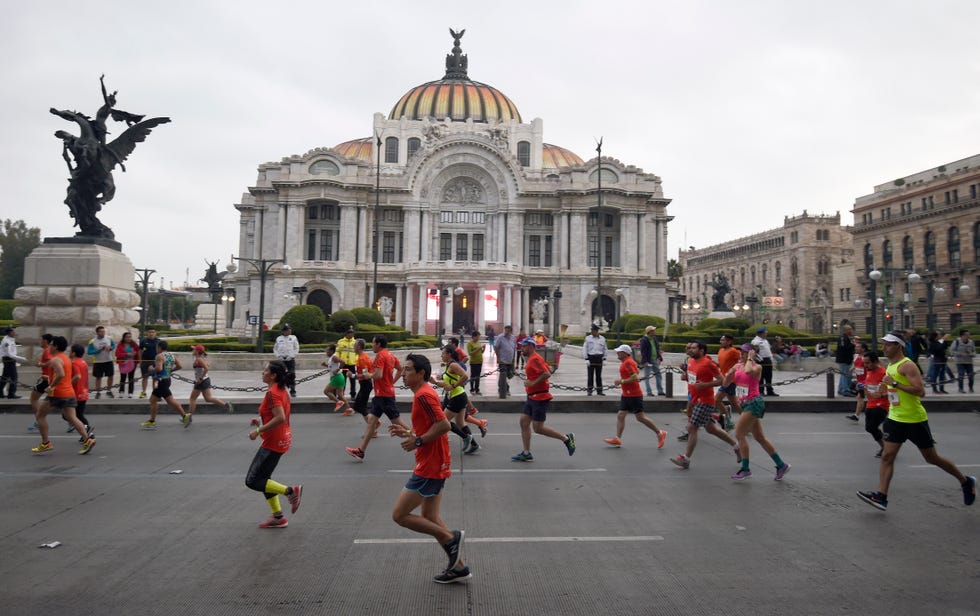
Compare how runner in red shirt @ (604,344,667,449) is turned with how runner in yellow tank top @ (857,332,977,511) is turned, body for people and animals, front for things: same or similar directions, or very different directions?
same or similar directions

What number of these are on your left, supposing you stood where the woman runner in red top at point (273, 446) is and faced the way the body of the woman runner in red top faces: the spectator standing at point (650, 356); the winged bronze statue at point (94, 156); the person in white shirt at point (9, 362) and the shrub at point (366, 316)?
0

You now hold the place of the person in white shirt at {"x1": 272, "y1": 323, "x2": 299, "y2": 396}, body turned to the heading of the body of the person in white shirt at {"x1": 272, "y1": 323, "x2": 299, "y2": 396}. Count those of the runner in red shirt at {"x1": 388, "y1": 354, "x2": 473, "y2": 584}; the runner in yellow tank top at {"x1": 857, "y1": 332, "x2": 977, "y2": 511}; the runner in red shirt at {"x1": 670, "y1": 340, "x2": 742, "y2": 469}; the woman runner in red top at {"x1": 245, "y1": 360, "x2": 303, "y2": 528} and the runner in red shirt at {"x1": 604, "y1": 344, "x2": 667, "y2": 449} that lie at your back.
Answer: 0

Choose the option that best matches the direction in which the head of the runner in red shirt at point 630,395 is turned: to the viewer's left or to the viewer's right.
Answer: to the viewer's left

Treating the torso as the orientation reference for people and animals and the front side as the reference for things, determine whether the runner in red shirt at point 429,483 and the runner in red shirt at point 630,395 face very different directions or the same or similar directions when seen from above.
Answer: same or similar directions

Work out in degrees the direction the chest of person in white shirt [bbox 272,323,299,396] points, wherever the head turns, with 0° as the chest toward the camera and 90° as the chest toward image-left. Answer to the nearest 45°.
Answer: approximately 0°

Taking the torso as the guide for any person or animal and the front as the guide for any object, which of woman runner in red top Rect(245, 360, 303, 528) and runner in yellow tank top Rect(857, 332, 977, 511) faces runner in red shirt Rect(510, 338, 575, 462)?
the runner in yellow tank top

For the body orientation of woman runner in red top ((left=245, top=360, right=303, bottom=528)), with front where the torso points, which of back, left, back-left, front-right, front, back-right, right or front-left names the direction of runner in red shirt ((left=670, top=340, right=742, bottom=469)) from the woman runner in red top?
back

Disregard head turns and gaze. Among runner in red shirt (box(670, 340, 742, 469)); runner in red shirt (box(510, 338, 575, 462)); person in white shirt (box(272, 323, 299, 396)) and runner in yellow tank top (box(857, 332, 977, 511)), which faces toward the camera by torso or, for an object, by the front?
the person in white shirt

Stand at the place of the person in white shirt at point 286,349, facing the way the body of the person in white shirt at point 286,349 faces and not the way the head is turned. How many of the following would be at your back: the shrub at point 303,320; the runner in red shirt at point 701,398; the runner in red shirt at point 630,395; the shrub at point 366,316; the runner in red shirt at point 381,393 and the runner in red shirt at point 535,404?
2

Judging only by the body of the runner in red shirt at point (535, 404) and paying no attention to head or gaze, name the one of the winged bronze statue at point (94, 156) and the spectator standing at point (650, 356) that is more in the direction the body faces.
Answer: the winged bronze statue

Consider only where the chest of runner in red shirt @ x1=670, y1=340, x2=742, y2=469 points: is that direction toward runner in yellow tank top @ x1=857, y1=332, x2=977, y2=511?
no

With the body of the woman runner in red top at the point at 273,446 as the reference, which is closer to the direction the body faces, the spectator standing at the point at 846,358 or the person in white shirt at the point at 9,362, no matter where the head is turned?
the person in white shirt

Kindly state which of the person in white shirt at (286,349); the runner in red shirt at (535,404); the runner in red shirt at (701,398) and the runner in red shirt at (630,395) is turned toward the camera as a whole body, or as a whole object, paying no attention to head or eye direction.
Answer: the person in white shirt
